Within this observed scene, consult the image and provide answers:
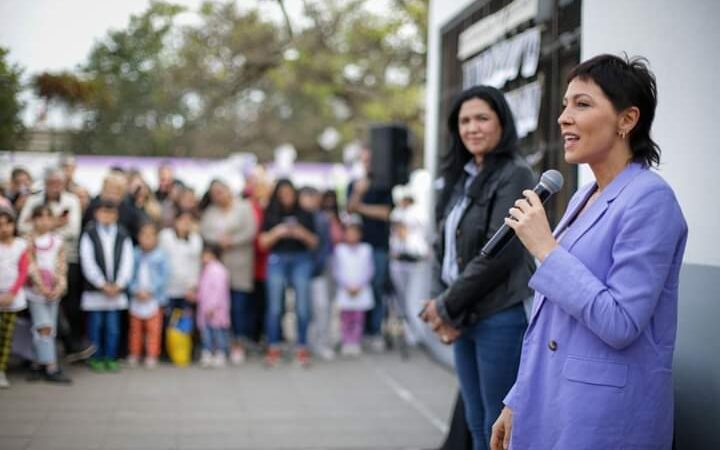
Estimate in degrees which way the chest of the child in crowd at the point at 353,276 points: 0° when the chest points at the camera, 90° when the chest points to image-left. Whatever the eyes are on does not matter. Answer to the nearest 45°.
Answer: approximately 0°
